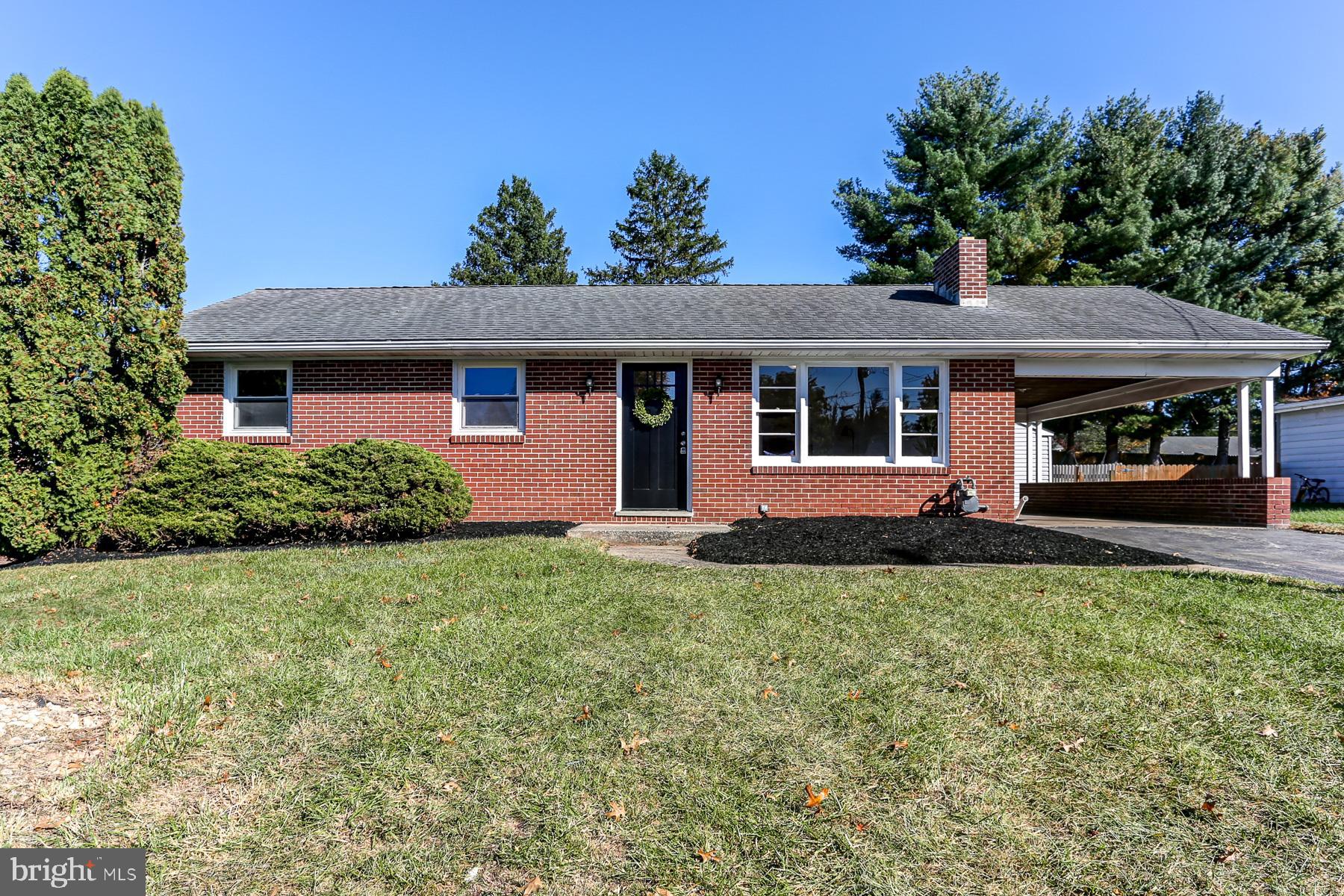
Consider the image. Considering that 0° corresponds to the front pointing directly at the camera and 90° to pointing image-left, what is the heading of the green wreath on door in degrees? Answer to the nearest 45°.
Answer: approximately 0°

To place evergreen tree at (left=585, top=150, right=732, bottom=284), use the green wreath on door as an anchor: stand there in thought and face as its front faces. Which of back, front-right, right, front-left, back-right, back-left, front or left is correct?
back

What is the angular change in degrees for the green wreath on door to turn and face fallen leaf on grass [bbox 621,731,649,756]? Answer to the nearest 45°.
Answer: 0° — it already faces it

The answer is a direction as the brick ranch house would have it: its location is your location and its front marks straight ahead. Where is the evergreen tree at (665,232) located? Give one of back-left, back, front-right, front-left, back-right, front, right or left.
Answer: back

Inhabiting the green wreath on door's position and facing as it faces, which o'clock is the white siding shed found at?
The white siding shed is roughly at 8 o'clock from the green wreath on door.

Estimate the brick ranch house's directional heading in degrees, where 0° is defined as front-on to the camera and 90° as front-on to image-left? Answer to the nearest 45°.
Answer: approximately 0°

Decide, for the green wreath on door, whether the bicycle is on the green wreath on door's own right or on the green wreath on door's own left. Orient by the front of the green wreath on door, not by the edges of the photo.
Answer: on the green wreath on door's own left
